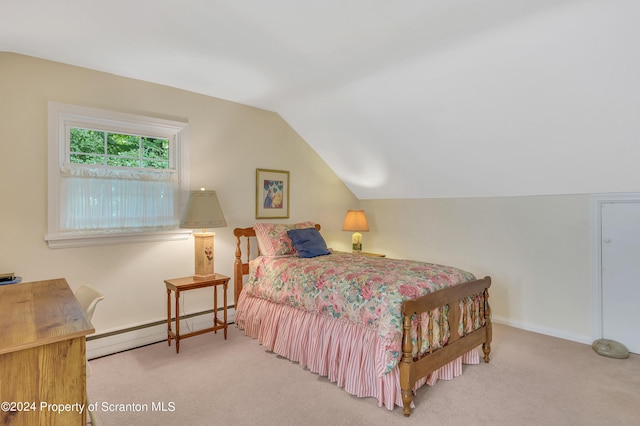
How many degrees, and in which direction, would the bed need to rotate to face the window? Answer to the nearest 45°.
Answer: approximately 135° to its right

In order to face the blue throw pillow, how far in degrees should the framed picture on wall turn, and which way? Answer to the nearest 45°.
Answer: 0° — it already faces it

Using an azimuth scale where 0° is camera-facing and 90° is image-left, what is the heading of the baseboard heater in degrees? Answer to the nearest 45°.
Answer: approximately 315°

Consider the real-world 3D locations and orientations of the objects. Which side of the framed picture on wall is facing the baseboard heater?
right

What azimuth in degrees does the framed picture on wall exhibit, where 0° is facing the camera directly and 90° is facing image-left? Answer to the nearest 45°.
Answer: approximately 315°

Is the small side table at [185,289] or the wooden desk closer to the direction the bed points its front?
the wooden desk

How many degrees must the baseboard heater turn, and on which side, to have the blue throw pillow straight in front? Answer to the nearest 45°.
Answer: approximately 45° to its left

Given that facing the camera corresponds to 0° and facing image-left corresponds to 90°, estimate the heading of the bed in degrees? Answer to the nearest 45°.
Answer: approximately 315°

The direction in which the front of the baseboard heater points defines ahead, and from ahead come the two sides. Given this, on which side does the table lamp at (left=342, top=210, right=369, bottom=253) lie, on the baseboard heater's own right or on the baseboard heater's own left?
on the baseboard heater's own left

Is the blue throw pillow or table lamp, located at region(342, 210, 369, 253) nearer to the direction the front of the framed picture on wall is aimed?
the blue throw pillow

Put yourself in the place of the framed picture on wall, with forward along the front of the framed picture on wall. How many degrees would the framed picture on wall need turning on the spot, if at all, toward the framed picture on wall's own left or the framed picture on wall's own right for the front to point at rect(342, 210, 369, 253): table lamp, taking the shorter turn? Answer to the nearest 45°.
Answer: approximately 45° to the framed picture on wall's own left
